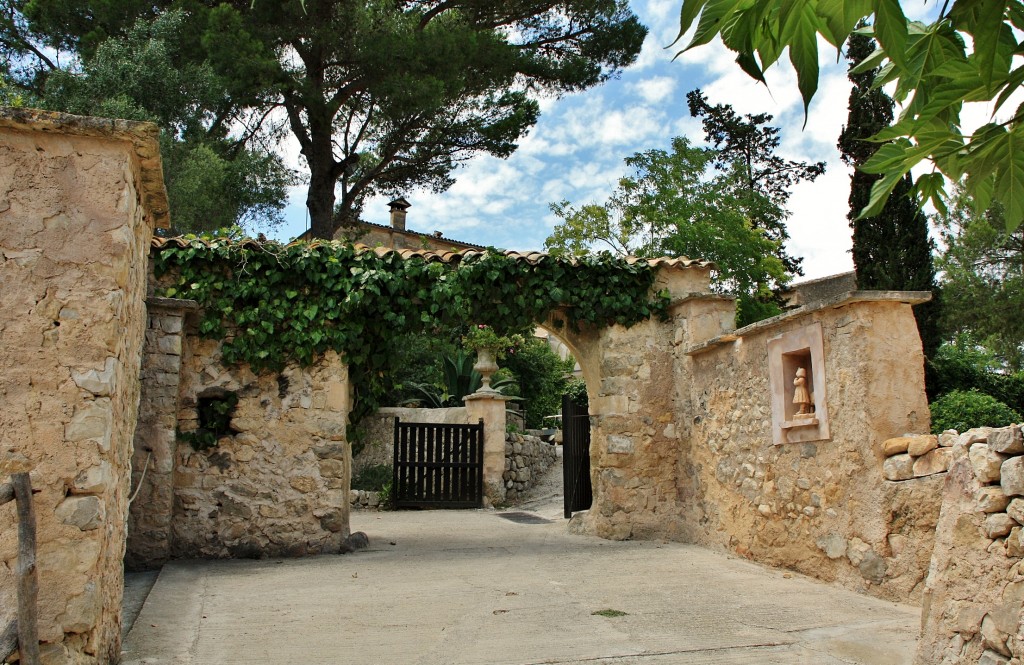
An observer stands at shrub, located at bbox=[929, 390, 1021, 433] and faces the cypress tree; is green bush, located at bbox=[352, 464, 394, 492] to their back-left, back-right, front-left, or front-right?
front-left

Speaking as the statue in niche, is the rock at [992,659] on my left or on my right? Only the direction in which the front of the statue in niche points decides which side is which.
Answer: on my left

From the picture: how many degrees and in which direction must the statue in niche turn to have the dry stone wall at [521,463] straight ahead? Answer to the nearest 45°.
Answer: approximately 90° to its right

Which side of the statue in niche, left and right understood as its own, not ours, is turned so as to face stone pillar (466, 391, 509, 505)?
right

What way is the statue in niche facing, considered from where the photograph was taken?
facing the viewer and to the left of the viewer

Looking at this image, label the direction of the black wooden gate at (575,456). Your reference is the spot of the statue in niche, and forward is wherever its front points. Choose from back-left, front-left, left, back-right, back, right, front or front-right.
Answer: right

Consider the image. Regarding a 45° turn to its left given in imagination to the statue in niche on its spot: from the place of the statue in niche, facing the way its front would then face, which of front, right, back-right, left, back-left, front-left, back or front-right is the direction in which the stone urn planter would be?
back-right

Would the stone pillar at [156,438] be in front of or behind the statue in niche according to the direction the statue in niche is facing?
in front

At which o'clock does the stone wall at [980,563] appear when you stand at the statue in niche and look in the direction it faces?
The stone wall is roughly at 10 o'clock from the statue in niche.

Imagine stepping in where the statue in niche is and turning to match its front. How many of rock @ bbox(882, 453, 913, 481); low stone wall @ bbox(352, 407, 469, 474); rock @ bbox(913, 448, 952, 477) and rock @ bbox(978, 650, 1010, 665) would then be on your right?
1

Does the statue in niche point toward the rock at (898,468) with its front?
no

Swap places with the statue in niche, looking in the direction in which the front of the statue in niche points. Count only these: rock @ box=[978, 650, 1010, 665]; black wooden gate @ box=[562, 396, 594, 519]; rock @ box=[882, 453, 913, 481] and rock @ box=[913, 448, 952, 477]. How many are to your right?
1

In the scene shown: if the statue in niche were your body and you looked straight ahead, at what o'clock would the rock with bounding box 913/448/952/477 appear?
The rock is roughly at 9 o'clock from the statue in niche.

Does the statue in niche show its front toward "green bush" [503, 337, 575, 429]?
no

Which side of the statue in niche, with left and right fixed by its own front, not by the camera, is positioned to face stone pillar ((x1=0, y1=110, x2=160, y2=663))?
front

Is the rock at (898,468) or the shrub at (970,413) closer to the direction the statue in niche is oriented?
the rock

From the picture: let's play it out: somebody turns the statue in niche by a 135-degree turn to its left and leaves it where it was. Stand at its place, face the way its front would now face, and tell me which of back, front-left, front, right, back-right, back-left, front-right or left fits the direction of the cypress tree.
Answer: left

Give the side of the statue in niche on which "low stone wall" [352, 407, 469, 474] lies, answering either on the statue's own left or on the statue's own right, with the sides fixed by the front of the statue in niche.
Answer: on the statue's own right

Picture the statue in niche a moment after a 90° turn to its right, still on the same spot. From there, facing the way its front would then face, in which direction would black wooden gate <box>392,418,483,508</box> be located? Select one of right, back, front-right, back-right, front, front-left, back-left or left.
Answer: front
